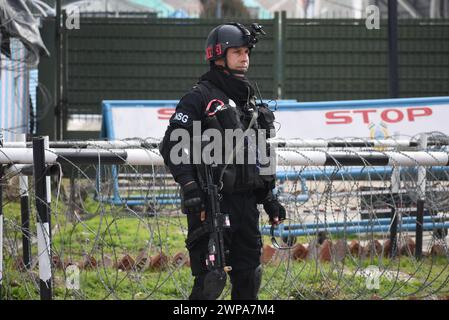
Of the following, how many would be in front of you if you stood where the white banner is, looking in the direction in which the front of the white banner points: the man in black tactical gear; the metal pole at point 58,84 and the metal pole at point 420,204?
2

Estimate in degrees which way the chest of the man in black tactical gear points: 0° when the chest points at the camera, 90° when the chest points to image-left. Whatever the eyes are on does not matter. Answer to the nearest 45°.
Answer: approximately 315°

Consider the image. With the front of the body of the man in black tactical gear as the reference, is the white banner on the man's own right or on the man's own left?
on the man's own left

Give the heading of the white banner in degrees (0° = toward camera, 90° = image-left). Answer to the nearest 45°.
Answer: approximately 0°

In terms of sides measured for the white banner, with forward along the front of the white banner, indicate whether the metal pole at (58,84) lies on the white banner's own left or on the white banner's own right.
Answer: on the white banner's own right

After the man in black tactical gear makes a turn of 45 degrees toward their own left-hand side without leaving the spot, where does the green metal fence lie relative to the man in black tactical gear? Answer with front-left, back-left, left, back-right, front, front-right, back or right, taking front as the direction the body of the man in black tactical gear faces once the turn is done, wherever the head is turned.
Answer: left

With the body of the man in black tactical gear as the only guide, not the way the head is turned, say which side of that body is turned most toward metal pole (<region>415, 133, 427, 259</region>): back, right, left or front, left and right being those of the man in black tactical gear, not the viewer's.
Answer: left

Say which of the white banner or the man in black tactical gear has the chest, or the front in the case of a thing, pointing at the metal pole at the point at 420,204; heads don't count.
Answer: the white banner

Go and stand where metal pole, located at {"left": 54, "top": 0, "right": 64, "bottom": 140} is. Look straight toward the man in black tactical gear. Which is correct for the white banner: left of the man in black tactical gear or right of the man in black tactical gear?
left

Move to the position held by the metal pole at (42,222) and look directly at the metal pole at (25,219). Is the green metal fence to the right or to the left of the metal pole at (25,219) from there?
right

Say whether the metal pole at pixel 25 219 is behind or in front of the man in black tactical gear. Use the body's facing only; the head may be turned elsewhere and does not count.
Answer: behind

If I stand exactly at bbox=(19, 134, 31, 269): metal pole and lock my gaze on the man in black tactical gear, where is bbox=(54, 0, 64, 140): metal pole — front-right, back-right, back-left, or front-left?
back-left
